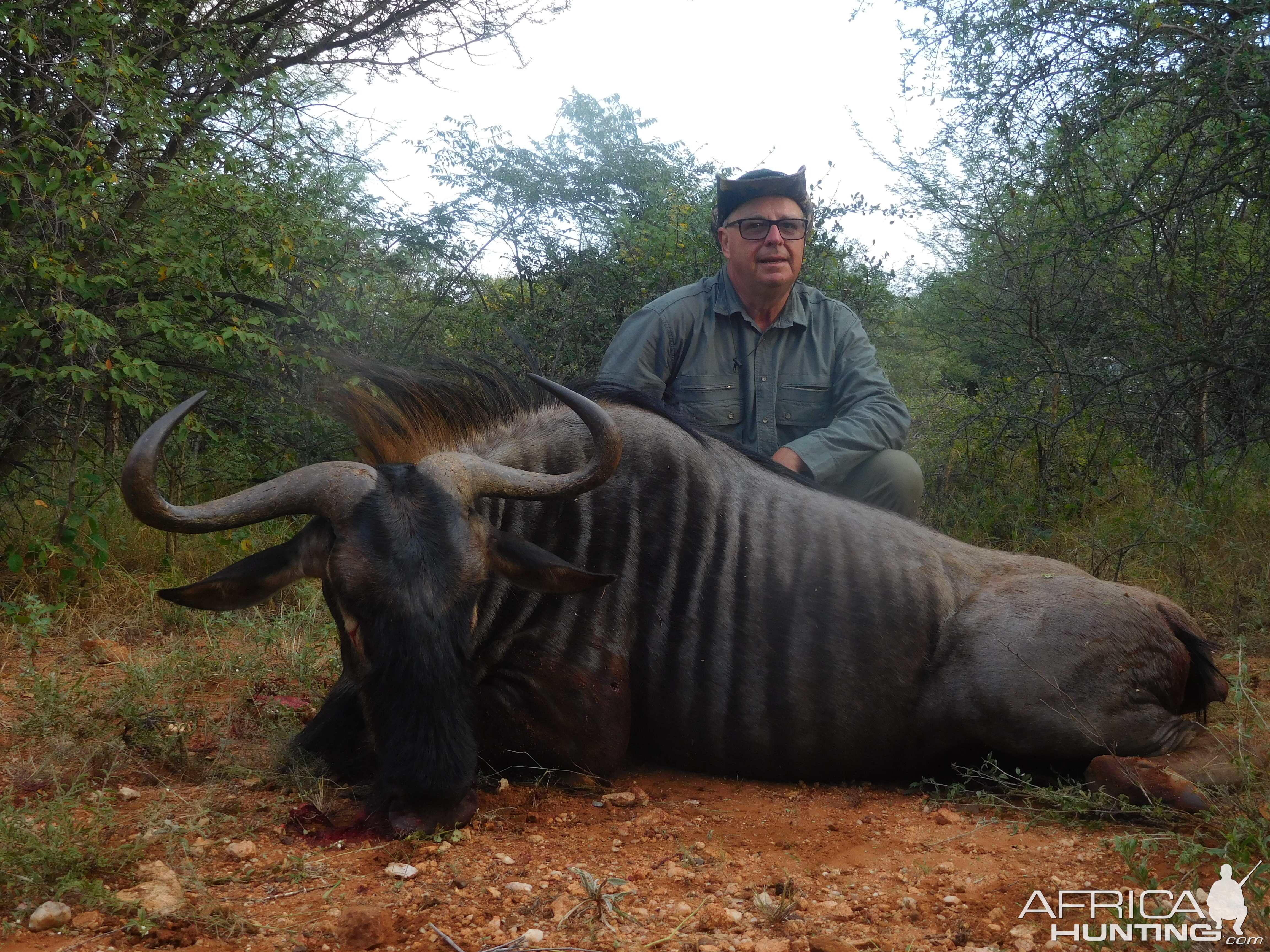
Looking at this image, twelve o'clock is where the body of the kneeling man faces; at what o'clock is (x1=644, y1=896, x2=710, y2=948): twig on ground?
The twig on ground is roughly at 12 o'clock from the kneeling man.

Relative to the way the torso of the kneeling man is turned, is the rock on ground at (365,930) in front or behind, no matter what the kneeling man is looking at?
in front

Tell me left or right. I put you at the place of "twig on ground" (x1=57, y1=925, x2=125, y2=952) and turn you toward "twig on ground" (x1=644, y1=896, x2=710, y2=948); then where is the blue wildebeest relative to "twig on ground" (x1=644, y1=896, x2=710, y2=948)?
left

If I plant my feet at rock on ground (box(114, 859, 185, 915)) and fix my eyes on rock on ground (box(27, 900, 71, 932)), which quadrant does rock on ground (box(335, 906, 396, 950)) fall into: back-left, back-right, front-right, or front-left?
back-left

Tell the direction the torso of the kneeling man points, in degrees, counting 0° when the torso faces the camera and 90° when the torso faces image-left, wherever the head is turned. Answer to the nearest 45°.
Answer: approximately 0°

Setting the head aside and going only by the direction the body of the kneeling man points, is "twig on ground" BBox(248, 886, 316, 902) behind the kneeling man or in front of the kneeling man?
in front
